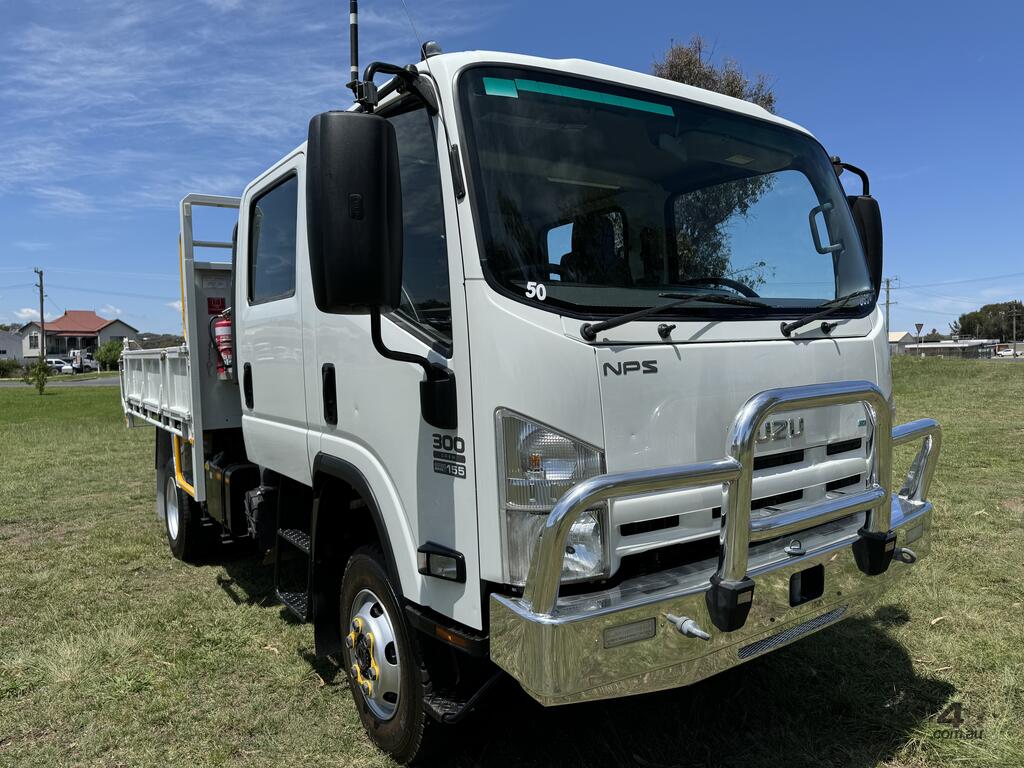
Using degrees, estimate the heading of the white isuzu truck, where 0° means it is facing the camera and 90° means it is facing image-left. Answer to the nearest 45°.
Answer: approximately 315°
